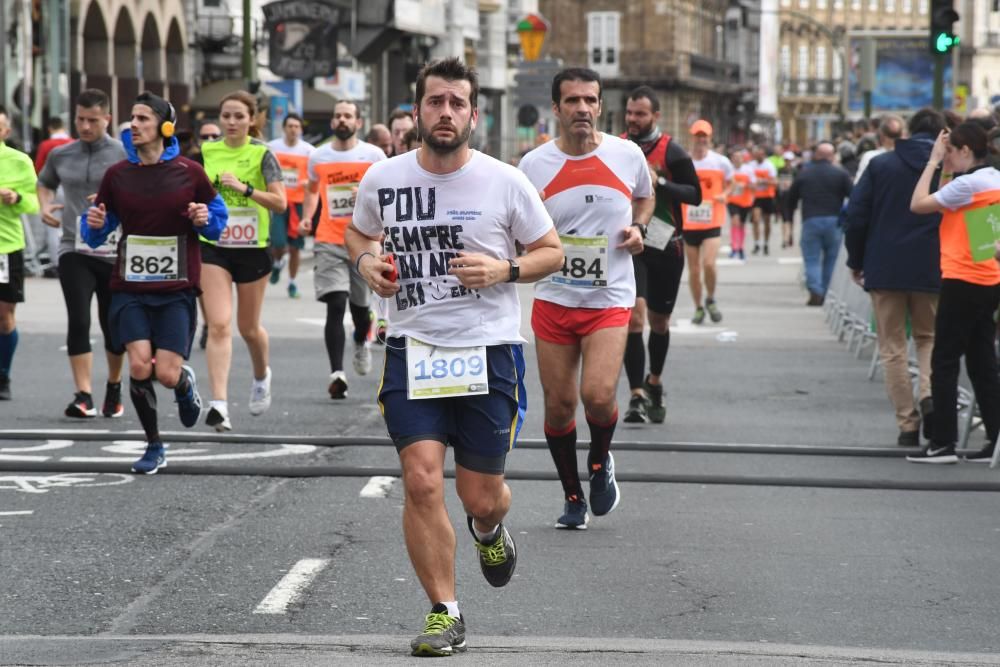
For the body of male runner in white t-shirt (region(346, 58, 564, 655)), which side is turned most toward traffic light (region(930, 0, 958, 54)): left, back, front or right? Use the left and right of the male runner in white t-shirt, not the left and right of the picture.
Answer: back

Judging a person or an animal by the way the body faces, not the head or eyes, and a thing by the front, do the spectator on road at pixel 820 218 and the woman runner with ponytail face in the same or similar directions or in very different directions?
very different directions

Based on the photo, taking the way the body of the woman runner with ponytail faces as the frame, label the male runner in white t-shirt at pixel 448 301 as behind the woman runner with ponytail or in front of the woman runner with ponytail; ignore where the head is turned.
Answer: in front

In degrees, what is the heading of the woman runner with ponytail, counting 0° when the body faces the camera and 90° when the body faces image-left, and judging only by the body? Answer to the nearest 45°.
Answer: approximately 0°

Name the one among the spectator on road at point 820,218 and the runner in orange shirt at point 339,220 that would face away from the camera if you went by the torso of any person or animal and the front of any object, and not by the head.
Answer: the spectator on road

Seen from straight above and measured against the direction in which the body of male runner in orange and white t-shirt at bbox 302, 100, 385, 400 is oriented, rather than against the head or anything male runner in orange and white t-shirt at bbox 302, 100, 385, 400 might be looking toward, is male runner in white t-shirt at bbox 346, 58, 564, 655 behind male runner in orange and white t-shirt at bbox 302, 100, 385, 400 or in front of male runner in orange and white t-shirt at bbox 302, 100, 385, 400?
in front

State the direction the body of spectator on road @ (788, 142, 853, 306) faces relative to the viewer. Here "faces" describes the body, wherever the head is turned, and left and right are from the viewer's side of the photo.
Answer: facing away from the viewer

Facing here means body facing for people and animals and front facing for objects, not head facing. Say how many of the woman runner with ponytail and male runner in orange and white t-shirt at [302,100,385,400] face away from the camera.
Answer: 0

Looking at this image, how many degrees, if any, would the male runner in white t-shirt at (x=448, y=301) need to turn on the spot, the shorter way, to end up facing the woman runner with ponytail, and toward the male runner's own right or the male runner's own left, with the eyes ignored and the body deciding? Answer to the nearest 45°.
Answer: approximately 180°

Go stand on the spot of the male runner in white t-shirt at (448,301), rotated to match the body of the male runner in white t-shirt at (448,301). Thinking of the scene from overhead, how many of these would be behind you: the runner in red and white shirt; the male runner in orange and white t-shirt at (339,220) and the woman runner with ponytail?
3

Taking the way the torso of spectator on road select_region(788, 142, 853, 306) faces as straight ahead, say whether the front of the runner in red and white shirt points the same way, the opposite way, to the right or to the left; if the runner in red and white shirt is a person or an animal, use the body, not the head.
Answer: the opposite way
